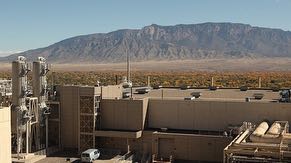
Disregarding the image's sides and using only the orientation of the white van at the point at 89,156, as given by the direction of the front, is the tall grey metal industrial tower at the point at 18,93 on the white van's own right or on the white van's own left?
on the white van's own right

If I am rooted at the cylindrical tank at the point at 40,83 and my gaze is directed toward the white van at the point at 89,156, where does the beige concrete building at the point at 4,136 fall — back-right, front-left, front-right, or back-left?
front-right
